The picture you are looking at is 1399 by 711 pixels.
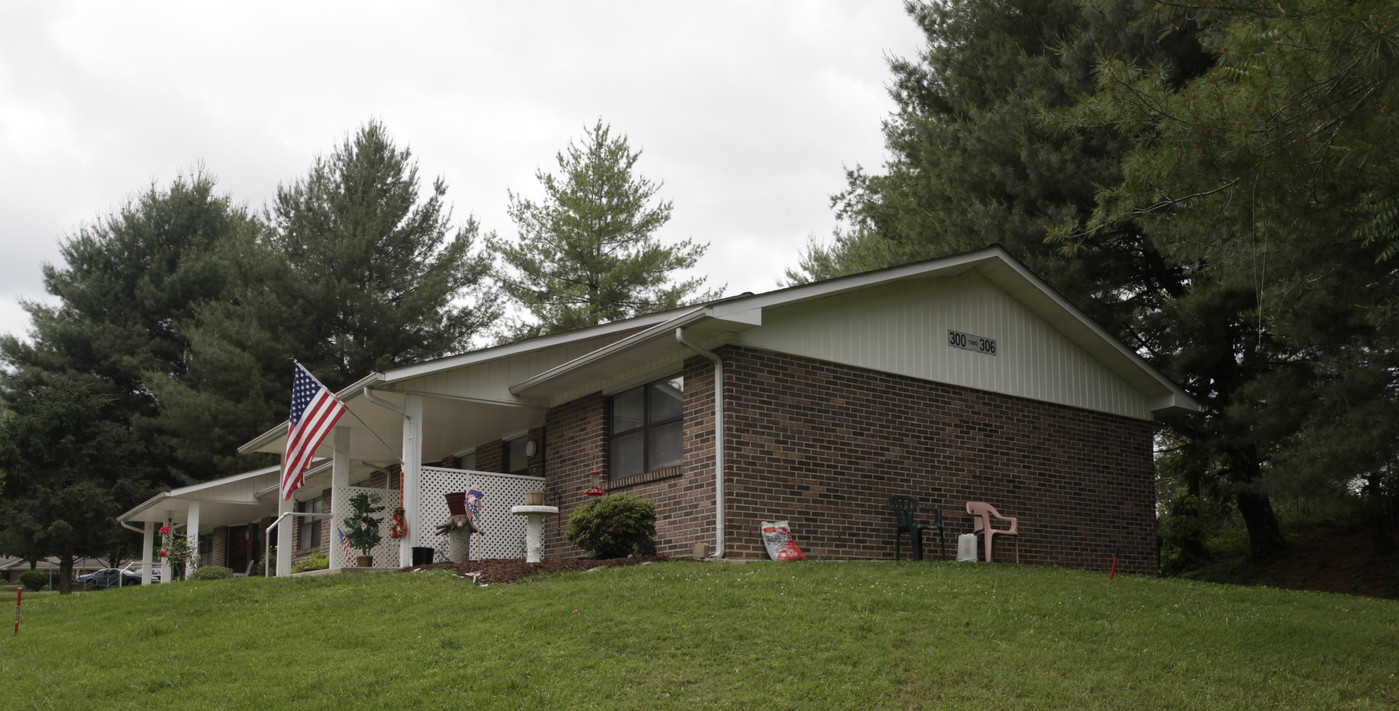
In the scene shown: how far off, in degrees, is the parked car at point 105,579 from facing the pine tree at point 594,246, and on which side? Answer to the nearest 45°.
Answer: approximately 135° to its left

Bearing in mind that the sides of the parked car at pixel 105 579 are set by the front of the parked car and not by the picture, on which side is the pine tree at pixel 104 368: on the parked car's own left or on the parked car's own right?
on the parked car's own left

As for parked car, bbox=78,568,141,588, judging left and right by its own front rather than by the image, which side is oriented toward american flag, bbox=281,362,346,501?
left

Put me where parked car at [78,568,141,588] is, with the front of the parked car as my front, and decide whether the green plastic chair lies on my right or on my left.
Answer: on my left

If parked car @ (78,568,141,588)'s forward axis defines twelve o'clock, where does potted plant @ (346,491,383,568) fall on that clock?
The potted plant is roughly at 9 o'clock from the parked car.

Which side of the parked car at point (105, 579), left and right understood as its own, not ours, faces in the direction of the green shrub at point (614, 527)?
left

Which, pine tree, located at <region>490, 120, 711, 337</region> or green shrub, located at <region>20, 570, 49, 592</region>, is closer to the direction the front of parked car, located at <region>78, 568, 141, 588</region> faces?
the green shrub

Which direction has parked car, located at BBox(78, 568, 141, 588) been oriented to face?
to the viewer's left

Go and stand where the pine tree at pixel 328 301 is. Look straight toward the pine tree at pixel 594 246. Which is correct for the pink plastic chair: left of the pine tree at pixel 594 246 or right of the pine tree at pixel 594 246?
right
